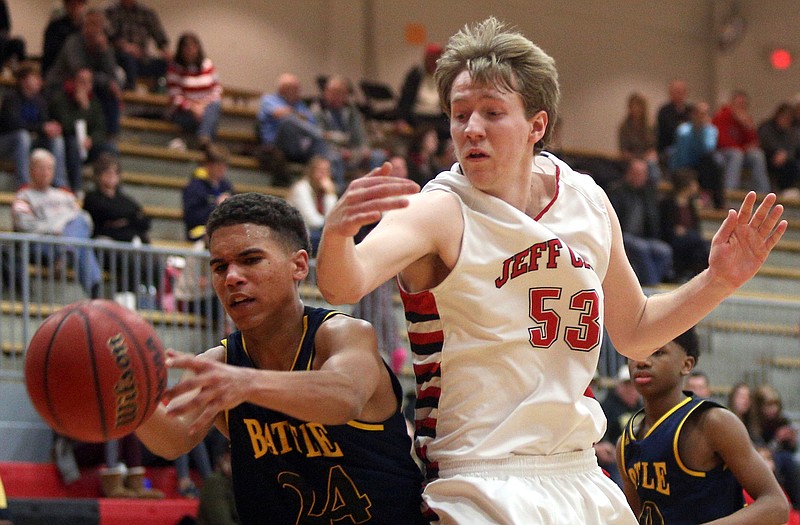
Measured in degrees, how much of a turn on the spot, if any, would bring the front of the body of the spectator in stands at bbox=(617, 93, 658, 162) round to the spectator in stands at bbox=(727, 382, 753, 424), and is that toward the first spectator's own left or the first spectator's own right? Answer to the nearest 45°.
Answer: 0° — they already face them

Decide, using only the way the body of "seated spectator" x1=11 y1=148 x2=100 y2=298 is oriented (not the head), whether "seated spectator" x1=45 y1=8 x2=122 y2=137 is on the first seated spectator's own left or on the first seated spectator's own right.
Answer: on the first seated spectator's own left

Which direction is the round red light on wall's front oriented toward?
toward the camera

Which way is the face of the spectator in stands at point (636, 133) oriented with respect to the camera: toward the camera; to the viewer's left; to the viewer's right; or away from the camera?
toward the camera

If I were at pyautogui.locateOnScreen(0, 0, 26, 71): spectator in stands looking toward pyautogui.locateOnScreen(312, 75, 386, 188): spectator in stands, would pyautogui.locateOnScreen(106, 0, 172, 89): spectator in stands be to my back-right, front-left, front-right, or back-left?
front-left

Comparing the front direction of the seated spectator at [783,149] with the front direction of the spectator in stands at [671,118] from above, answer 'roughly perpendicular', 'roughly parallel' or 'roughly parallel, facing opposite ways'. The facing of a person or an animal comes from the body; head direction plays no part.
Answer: roughly parallel

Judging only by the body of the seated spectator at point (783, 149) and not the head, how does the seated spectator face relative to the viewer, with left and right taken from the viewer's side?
facing the viewer and to the left of the viewer

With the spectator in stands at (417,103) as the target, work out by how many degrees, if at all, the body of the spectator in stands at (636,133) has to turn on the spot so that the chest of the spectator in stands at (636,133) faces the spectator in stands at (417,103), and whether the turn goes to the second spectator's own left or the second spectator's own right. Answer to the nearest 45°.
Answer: approximately 45° to the second spectator's own right

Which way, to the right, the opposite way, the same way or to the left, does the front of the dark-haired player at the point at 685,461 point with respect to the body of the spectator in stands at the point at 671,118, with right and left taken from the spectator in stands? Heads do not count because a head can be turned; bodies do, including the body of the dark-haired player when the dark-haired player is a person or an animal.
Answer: the same way

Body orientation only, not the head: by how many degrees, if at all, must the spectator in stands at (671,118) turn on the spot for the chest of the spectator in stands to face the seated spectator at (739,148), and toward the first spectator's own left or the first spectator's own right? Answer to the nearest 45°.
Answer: approximately 135° to the first spectator's own left

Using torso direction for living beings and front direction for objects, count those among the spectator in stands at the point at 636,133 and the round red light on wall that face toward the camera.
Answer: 2

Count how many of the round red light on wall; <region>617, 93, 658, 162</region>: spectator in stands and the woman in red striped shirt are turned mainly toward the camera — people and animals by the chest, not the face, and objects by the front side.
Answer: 3

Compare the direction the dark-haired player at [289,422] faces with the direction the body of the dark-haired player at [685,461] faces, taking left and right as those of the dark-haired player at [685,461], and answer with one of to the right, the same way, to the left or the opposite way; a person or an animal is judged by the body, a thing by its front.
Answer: the same way

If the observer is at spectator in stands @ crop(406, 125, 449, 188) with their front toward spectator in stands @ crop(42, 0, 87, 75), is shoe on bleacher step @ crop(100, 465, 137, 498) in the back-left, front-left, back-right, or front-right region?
front-left

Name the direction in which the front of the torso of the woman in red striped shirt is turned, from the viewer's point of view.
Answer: toward the camera

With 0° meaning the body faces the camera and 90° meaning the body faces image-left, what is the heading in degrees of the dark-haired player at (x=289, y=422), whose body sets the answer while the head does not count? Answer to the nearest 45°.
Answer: approximately 45°

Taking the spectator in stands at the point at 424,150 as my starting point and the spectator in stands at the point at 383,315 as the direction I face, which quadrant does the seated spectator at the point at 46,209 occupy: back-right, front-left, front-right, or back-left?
front-right

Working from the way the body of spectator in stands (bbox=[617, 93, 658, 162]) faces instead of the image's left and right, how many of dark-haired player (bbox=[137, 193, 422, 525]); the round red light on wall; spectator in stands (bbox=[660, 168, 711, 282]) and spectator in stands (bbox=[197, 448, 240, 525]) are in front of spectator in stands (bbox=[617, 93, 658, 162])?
3

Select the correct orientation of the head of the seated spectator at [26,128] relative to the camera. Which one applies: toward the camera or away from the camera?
toward the camera

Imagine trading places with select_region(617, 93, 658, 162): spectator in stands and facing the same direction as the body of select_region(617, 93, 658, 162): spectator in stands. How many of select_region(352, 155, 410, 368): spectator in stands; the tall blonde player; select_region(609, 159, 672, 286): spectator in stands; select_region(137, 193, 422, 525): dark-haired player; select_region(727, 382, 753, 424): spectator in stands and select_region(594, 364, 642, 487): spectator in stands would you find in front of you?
6

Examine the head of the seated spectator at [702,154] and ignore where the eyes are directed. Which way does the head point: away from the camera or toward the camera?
toward the camera

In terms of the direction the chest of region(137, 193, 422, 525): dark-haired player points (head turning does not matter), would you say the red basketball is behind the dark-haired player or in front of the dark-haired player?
in front

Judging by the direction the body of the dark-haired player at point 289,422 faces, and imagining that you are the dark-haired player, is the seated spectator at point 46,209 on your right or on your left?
on your right
